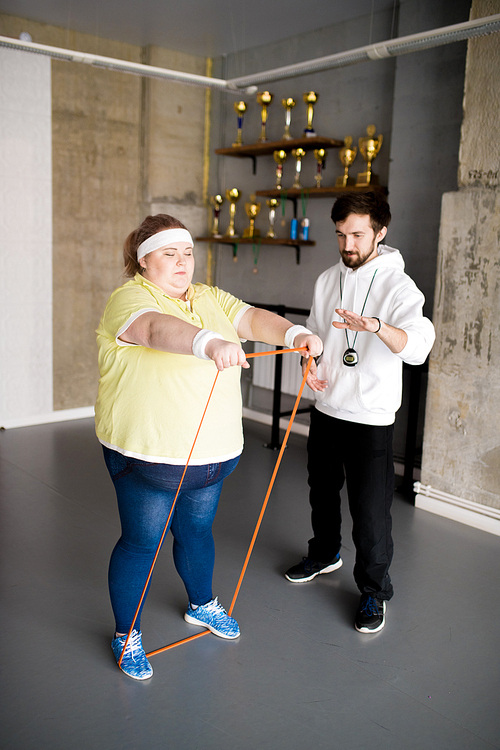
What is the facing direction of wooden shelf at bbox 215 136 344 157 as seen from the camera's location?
facing the viewer

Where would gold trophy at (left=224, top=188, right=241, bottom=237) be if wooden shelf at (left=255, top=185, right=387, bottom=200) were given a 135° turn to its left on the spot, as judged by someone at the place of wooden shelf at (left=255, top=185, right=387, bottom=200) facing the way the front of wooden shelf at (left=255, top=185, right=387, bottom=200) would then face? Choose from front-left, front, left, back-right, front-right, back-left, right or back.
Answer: left

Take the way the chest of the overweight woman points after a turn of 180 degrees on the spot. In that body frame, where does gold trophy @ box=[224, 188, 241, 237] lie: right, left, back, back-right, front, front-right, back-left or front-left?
front-right

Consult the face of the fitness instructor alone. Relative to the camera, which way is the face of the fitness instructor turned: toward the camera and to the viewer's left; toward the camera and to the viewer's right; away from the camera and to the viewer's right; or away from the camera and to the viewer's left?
toward the camera and to the viewer's left

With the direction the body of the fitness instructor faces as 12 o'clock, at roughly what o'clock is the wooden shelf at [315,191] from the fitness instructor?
The wooden shelf is roughly at 4 o'clock from the fitness instructor.

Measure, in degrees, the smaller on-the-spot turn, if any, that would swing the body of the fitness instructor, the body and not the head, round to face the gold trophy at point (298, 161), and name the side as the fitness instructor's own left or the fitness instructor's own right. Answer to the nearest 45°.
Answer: approximately 135° to the fitness instructor's own right

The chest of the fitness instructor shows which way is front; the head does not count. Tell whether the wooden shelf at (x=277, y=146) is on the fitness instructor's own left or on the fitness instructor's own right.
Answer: on the fitness instructor's own right

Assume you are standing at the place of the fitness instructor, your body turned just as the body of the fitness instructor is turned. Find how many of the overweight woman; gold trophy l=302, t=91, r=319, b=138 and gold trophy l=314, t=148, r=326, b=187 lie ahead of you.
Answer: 1

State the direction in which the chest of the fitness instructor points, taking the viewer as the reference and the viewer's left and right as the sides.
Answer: facing the viewer and to the left of the viewer

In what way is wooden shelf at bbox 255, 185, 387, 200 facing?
toward the camera

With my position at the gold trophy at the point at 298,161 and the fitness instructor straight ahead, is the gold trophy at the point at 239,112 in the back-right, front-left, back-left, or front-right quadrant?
back-right
